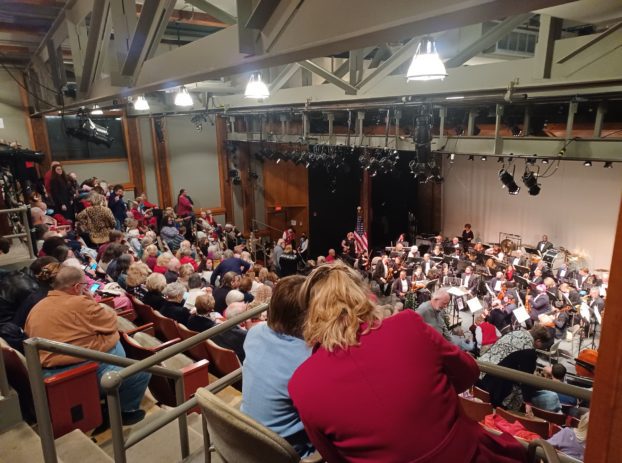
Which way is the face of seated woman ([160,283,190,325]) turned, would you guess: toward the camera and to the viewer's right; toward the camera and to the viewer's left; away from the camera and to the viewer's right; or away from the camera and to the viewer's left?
away from the camera and to the viewer's right

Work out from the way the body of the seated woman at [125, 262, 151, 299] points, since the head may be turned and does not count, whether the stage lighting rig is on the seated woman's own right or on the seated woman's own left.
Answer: on the seated woman's own left

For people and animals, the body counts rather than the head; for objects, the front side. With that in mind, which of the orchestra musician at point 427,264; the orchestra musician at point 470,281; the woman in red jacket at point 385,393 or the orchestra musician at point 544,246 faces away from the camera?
the woman in red jacket

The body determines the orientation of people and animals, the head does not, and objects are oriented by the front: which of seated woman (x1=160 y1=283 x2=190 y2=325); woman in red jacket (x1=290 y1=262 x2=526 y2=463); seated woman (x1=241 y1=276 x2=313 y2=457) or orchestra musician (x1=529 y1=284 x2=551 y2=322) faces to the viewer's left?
the orchestra musician

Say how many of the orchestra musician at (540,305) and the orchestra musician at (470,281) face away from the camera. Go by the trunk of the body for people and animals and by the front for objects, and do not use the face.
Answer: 0

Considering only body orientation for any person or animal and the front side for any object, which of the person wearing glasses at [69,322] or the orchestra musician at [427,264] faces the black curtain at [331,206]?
the person wearing glasses

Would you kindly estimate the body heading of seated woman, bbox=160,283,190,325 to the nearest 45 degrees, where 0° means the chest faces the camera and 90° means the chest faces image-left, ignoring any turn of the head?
approximately 225°

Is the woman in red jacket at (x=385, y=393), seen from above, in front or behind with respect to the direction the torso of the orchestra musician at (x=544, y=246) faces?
in front

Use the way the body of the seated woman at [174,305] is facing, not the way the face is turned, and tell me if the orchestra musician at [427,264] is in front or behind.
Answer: in front

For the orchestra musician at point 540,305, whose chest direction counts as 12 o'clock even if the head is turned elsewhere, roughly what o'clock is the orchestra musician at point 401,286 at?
the orchestra musician at point 401,286 is roughly at 12 o'clock from the orchestra musician at point 540,305.

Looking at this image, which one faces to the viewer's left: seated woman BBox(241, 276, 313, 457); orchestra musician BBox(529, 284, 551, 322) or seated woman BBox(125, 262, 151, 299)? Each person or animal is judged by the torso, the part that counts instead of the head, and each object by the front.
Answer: the orchestra musician

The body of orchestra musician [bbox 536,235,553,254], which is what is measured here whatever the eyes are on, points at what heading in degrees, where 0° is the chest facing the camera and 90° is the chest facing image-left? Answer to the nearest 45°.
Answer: approximately 45°

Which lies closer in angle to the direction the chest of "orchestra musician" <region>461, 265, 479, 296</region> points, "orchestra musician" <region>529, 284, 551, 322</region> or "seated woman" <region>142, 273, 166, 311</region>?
the seated woman
